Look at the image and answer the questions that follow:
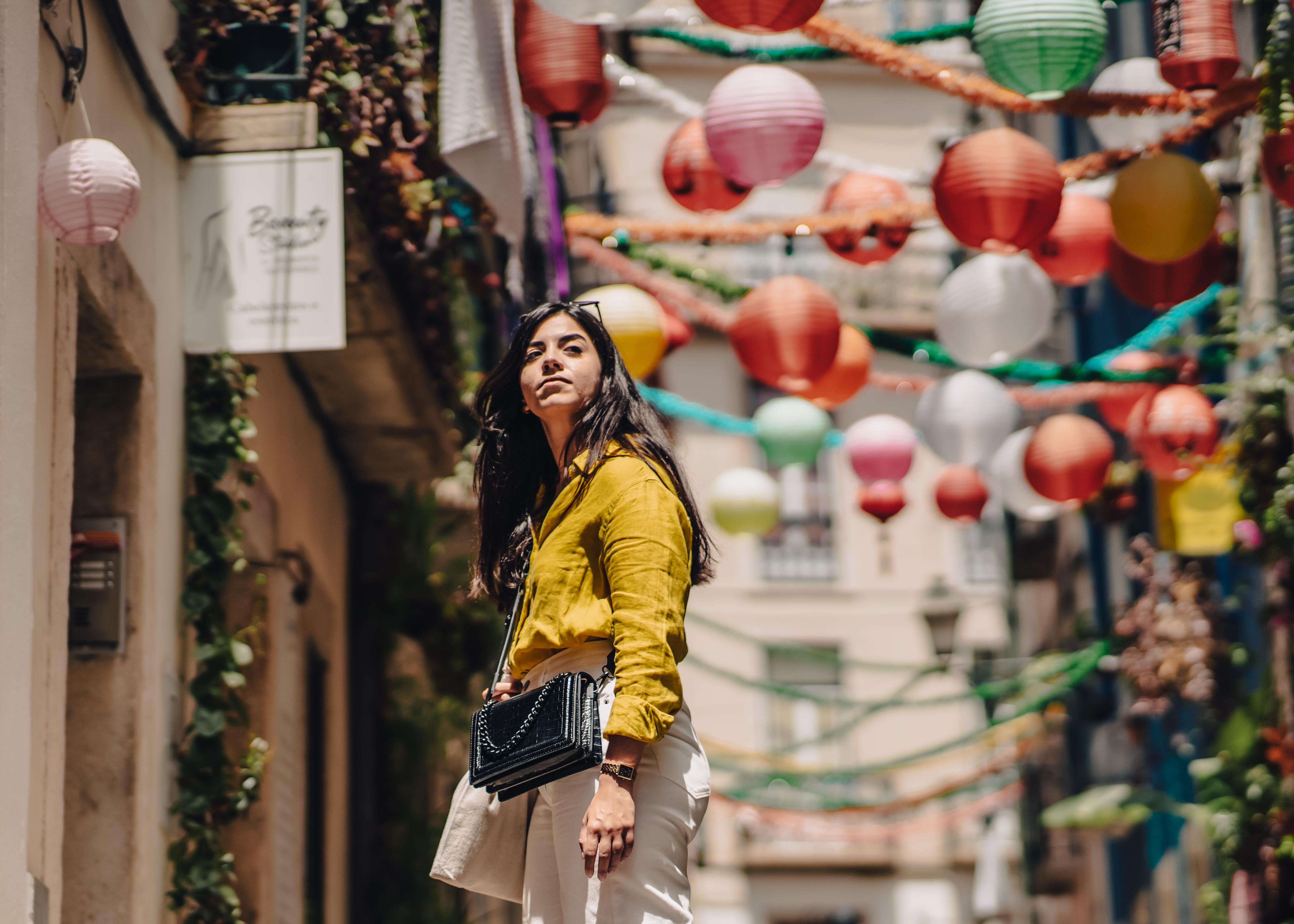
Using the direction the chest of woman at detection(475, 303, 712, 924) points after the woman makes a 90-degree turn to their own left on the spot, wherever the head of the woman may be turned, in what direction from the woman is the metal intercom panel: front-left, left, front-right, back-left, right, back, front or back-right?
back

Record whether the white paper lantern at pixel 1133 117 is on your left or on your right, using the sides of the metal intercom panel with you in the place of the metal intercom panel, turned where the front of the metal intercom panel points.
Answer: on your left

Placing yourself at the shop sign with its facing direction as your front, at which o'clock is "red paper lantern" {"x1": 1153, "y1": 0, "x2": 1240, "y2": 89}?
The red paper lantern is roughly at 9 o'clock from the shop sign.

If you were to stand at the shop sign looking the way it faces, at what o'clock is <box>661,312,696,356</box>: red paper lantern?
The red paper lantern is roughly at 7 o'clock from the shop sign.

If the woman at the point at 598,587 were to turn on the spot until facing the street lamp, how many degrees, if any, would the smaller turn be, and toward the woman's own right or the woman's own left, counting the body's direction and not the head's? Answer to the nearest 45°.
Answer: approximately 135° to the woman's own right

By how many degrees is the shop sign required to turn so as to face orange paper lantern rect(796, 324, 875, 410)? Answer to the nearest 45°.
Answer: approximately 135° to its left

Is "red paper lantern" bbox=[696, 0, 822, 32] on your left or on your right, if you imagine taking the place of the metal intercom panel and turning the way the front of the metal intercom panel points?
on your left

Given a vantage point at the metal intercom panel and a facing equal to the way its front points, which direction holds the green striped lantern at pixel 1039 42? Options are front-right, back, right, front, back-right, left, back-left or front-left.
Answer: left

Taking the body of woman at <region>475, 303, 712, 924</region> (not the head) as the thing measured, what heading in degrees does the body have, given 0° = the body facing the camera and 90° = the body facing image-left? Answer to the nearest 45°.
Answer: approximately 45°

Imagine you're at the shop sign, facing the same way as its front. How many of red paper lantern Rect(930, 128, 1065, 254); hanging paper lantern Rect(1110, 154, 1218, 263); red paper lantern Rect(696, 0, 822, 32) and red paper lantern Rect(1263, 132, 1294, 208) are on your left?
4

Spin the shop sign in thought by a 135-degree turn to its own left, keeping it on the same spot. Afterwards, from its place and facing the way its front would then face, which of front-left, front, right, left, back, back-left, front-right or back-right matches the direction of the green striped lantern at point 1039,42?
front-right
